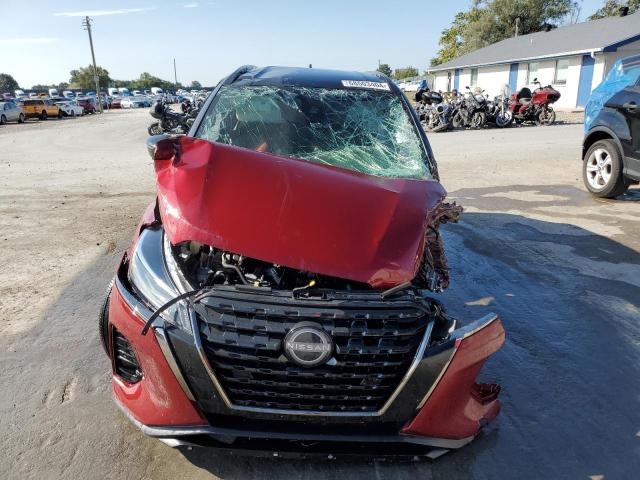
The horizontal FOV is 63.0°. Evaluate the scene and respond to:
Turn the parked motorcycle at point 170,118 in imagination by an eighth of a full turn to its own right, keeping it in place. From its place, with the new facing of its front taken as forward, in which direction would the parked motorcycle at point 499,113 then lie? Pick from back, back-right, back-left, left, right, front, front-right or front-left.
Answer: back-right

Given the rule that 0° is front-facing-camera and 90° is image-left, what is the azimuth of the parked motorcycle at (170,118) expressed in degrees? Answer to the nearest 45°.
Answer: approximately 45°

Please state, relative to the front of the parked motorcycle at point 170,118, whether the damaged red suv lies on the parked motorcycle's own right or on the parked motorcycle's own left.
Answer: on the parked motorcycle's own left

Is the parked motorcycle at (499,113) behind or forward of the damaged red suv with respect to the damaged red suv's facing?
behind

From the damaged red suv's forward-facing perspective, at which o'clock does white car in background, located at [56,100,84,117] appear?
The white car in background is roughly at 5 o'clock from the damaged red suv.

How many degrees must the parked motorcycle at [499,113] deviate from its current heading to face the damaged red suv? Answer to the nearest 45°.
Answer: approximately 45° to its right

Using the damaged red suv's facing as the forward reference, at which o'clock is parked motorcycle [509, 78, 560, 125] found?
The parked motorcycle is roughly at 7 o'clock from the damaged red suv.

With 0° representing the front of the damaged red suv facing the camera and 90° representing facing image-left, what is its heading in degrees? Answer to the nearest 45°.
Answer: approximately 0°

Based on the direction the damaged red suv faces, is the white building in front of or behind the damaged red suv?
behind
